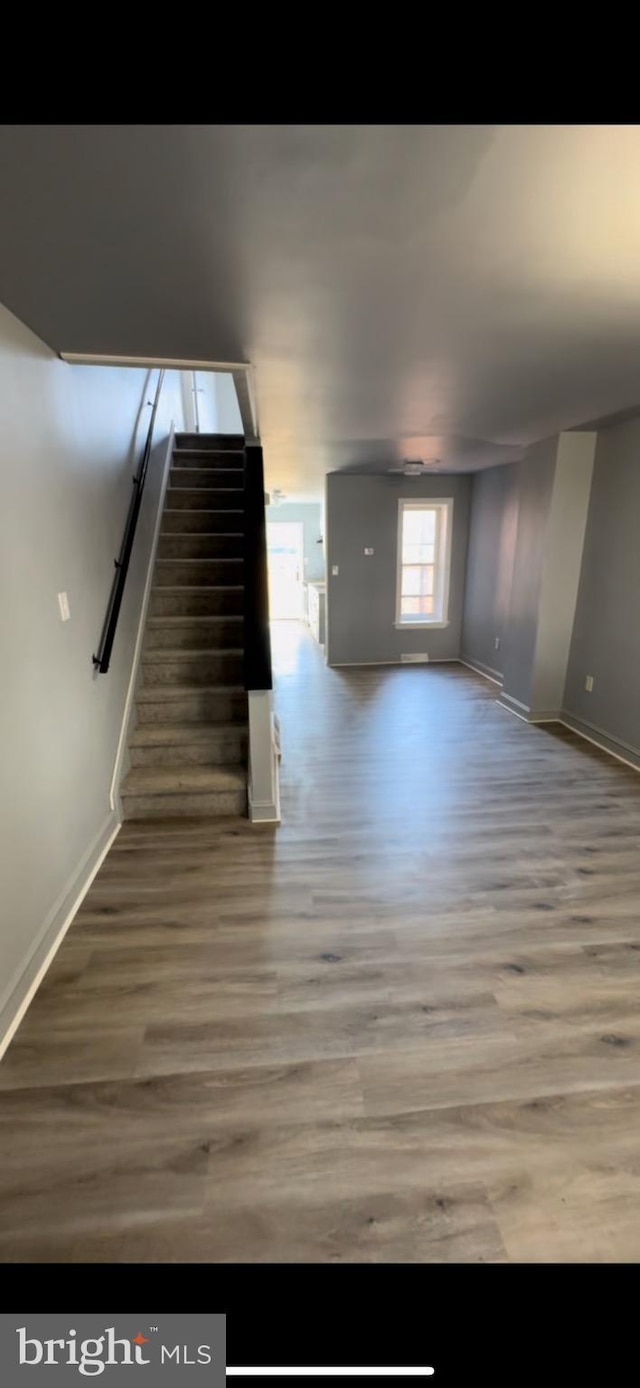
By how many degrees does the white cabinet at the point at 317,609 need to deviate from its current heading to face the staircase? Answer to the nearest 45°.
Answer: approximately 90° to its left

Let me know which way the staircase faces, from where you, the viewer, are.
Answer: facing the viewer

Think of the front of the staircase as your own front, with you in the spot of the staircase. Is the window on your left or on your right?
on your left

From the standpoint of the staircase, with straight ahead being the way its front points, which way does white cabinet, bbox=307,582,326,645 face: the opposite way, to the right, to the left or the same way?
to the right

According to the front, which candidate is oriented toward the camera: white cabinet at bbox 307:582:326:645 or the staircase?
the staircase

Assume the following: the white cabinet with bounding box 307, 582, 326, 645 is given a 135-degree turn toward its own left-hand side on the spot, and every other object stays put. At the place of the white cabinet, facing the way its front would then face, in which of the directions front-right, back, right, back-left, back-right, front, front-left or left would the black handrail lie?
front-right

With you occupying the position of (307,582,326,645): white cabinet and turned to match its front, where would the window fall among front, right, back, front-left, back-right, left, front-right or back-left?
back-left

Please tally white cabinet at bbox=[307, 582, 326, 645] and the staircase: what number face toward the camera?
1

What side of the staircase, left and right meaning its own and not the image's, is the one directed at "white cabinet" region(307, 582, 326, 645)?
back

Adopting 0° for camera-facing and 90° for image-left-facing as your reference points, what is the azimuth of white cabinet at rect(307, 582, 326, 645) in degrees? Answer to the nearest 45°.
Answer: approximately 90°
